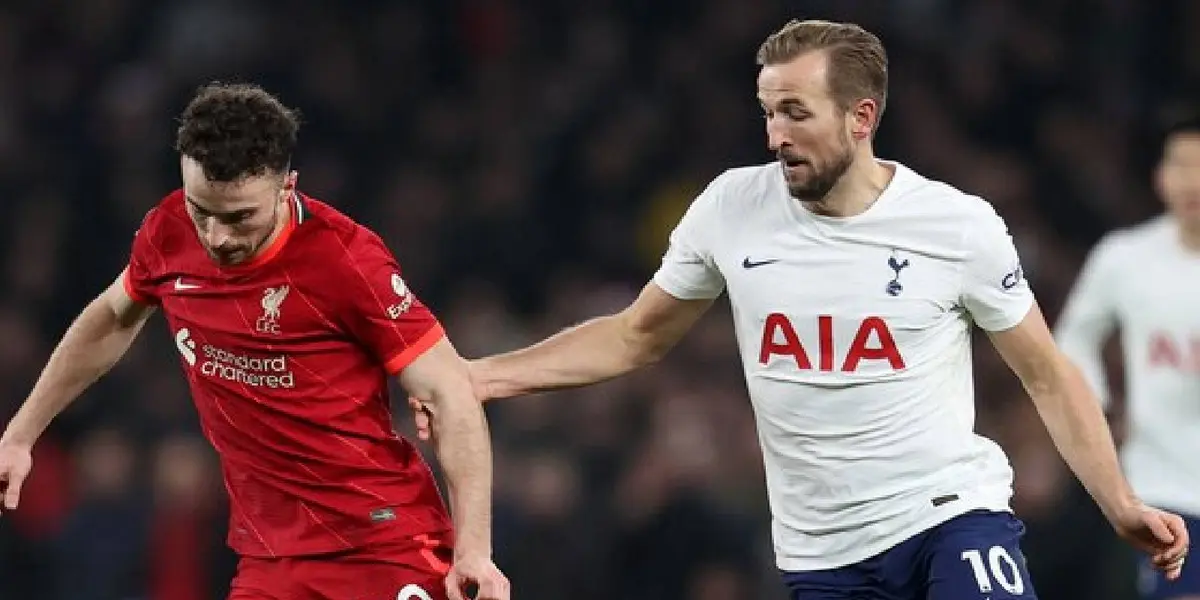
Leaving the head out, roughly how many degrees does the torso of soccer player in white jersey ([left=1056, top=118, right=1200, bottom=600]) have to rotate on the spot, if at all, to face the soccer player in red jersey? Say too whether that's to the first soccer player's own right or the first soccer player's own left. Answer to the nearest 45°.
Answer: approximately 45° to the first soccer player's own right

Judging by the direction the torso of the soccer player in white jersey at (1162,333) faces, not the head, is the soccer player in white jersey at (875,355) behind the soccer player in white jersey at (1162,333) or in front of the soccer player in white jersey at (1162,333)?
in front

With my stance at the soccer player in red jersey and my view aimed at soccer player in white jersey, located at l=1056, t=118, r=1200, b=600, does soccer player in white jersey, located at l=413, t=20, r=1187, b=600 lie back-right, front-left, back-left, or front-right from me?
front-right

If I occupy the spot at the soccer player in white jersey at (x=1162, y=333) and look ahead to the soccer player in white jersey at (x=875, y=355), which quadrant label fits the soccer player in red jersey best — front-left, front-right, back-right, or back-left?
front-right

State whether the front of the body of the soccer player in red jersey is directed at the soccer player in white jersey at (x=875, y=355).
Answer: no

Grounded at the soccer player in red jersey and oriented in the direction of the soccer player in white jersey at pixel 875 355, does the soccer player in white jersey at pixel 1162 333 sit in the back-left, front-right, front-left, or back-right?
front-left

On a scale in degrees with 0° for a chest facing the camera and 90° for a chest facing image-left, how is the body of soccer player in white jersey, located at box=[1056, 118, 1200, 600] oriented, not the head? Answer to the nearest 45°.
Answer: approximately 0°

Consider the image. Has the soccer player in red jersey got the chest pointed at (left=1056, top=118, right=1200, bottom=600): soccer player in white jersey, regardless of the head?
no

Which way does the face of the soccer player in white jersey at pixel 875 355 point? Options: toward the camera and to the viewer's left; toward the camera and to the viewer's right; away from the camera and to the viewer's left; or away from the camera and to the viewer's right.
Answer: toward the camera and to the viewer's left

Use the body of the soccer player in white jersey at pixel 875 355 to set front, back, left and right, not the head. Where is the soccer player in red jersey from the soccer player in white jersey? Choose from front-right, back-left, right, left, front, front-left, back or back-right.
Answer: right

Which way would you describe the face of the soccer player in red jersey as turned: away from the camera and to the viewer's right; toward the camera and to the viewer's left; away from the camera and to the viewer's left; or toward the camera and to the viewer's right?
toward the camera and to the viewer's left

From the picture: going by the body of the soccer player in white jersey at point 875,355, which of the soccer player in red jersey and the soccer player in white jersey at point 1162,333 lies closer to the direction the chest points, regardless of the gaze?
the soccer player in red jersey

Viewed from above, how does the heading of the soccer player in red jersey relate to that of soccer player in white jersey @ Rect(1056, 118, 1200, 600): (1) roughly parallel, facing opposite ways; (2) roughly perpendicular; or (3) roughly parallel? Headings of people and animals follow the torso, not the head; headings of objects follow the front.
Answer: roughly parallel

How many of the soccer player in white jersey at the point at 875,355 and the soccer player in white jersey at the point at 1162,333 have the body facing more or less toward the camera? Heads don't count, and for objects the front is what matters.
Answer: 2

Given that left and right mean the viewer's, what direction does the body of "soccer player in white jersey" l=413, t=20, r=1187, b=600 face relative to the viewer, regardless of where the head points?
facing the viewer

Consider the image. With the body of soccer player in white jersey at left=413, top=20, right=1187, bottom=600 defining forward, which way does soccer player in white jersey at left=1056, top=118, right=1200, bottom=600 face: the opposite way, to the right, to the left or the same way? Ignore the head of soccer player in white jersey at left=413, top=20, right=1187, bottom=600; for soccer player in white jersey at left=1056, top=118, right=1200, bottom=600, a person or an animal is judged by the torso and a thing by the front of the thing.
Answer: the same way

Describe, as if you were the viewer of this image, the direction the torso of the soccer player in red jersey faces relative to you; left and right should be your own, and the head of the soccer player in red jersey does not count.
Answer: facing the viewer and to the left of the viewer
